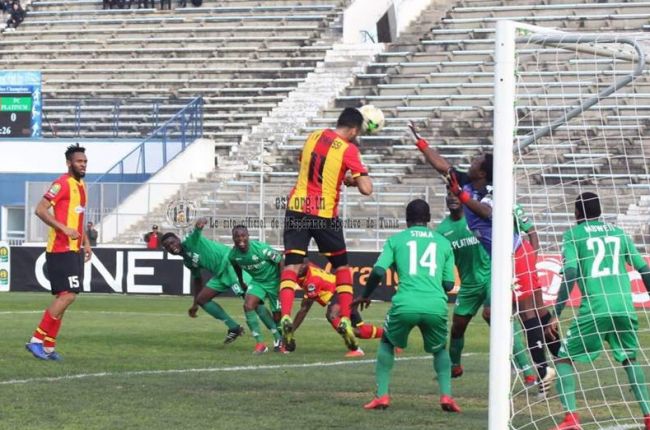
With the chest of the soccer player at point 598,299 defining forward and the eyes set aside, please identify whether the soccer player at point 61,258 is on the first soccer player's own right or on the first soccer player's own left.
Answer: on the first soccer player's own left

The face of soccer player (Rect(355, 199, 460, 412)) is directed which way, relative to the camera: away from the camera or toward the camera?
away from the camera

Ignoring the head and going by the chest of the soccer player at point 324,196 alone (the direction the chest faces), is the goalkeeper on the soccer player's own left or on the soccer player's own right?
on the soccer player's own right

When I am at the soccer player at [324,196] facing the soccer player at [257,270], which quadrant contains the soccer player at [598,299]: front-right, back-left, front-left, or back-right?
back-right

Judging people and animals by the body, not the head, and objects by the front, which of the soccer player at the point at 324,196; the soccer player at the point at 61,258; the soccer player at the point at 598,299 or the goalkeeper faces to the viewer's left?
the goalkeeper

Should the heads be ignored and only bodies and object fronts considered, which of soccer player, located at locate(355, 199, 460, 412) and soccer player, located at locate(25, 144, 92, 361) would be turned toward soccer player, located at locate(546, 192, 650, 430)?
soccer player, located at locate(25, 144, 92, 361)

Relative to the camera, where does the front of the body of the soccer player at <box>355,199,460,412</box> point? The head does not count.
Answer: away from the camera

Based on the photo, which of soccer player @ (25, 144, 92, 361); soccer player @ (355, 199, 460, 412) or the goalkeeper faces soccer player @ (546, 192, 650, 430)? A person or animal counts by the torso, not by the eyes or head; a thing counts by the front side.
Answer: soccer player @ (25, 144, 92, 361)

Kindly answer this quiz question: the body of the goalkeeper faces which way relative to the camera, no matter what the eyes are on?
to the viewer's left

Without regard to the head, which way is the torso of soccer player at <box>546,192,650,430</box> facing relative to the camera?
away from the camera

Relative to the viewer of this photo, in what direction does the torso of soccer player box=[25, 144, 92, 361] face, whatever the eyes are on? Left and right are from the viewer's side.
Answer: facing the viewer and to the right of the viewer

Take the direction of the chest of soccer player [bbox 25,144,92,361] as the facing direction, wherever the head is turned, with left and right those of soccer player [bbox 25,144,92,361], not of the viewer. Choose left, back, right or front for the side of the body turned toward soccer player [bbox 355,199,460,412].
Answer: front
